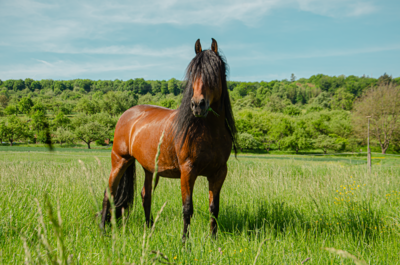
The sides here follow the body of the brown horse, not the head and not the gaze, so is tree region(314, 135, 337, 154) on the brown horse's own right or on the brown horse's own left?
on the brown horse's own left

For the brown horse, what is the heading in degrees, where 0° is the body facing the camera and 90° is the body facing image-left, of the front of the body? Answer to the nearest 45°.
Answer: approximately 315°

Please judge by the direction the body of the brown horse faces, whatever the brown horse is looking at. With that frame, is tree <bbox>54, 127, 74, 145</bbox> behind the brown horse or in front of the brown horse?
behind

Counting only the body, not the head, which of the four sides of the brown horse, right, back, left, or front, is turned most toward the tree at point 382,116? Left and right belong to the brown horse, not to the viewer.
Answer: left
